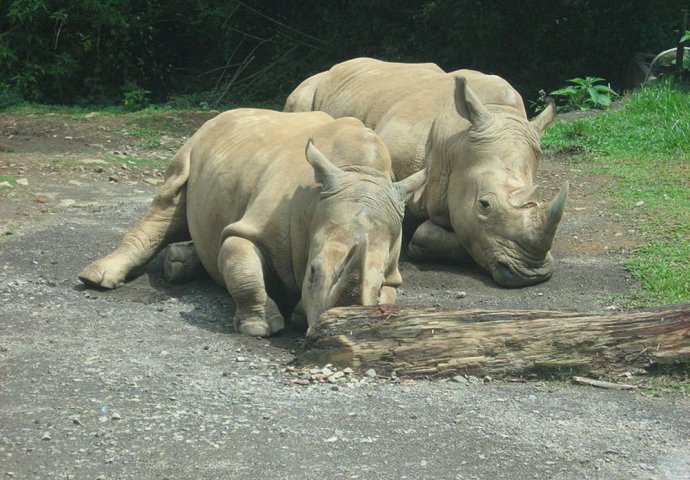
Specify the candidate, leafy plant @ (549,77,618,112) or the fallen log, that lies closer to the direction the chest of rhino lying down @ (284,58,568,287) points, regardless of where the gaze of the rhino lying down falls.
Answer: the fallen log

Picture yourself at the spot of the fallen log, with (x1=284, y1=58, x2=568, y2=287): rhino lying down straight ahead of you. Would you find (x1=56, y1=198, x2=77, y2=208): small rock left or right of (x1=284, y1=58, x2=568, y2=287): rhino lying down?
left

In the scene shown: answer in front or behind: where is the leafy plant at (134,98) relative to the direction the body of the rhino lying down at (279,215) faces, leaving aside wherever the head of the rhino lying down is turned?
behind

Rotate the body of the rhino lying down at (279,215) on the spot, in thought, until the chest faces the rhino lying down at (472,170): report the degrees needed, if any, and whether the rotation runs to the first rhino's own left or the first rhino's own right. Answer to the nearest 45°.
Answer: approximately 90° to the first rhino's own left

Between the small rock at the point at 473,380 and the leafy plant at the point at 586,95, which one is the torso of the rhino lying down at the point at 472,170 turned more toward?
the small rock

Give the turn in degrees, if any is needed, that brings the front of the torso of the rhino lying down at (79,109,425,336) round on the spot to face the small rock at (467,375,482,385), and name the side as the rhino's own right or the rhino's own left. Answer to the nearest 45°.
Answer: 0° — it already faces it

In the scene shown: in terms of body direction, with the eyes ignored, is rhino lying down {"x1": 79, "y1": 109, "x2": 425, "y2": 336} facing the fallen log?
yes

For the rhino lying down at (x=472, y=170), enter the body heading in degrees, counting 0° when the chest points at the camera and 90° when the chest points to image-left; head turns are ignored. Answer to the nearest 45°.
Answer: approximately 315°

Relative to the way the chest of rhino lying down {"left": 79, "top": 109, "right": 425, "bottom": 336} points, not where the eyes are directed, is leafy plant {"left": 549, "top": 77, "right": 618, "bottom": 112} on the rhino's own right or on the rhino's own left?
on the rhino's own left

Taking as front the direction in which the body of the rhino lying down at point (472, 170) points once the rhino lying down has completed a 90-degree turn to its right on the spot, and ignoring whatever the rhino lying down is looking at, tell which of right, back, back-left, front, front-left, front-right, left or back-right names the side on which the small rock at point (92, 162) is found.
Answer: right
